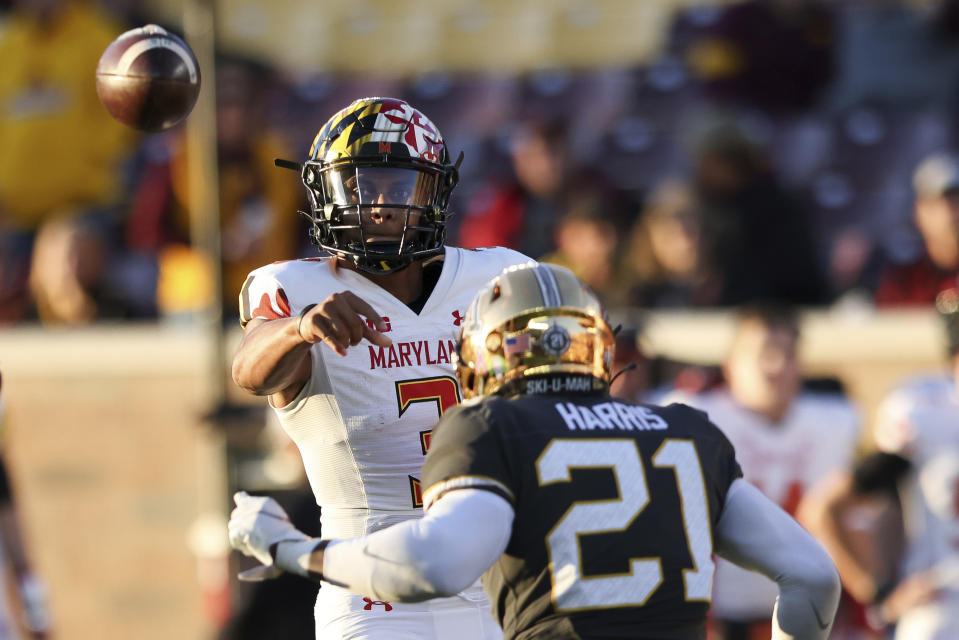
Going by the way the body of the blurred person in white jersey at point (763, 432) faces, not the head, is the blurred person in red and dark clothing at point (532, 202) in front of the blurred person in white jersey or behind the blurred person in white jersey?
behind

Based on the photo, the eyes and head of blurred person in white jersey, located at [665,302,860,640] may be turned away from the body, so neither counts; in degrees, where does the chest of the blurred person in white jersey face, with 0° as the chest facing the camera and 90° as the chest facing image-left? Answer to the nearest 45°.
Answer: approximately 0°

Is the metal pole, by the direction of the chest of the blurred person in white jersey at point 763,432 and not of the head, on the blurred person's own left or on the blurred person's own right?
on the blurred person's own right

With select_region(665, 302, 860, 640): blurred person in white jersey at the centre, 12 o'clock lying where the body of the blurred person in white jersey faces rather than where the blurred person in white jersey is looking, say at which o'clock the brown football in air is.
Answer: The brown football in air is roughly at 1 o'clock from the blurred person in white jersey.

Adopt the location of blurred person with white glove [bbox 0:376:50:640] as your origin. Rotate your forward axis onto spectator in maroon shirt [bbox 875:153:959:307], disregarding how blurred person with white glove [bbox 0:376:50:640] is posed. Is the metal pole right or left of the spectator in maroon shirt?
left

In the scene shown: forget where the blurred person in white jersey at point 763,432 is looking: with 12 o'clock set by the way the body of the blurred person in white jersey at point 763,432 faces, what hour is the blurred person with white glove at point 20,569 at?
the blurred person with white glove at point 20,569 is roughly at 2 o'clock from the blurred person in white jersey at point 763,432.

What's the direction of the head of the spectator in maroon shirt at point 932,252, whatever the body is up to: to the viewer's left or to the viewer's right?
to the viewer's left
